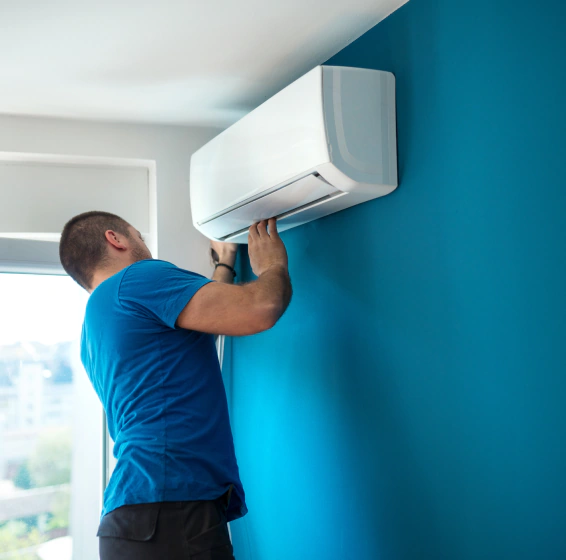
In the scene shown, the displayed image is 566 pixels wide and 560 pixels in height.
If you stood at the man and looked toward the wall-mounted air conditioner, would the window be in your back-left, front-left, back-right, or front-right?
back-left

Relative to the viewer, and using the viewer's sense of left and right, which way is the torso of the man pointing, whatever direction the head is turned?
facing away from the viewer and to the right of the viewer

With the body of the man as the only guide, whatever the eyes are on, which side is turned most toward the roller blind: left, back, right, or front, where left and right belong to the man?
left

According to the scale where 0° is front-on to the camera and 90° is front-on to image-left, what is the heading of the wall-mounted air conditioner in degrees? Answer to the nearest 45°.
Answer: approximately 45°

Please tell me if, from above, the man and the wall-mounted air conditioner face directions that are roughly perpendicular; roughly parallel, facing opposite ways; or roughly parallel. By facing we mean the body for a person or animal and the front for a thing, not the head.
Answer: roughly parallel, facing opposite ways

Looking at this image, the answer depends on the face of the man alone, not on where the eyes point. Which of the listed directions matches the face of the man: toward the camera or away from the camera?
away from the camera
